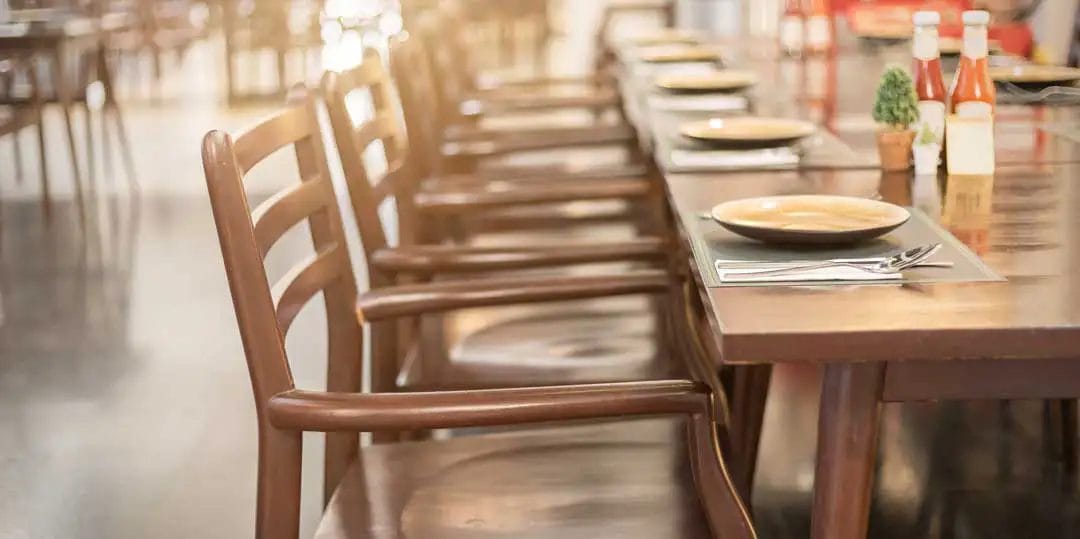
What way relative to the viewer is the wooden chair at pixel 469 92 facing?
to the viewer's right

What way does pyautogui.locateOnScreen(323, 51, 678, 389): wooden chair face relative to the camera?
to the viewer's right

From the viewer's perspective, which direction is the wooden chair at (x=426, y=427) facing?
to the viewer's right

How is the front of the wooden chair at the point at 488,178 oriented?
to the viewer's right

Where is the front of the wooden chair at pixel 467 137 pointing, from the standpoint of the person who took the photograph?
facing to the right of the viewer

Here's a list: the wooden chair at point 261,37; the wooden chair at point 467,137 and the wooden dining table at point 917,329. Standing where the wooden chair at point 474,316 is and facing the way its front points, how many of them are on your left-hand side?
2
